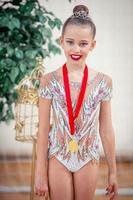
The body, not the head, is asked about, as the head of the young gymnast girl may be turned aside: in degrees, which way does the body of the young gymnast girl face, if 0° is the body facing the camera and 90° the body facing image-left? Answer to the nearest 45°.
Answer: approximately 0°
